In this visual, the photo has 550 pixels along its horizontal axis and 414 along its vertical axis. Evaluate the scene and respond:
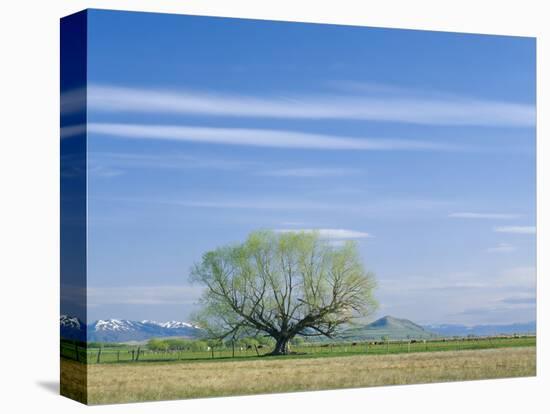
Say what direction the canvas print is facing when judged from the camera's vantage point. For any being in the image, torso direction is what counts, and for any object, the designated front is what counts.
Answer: facing the viewer and to the right of the viewer
